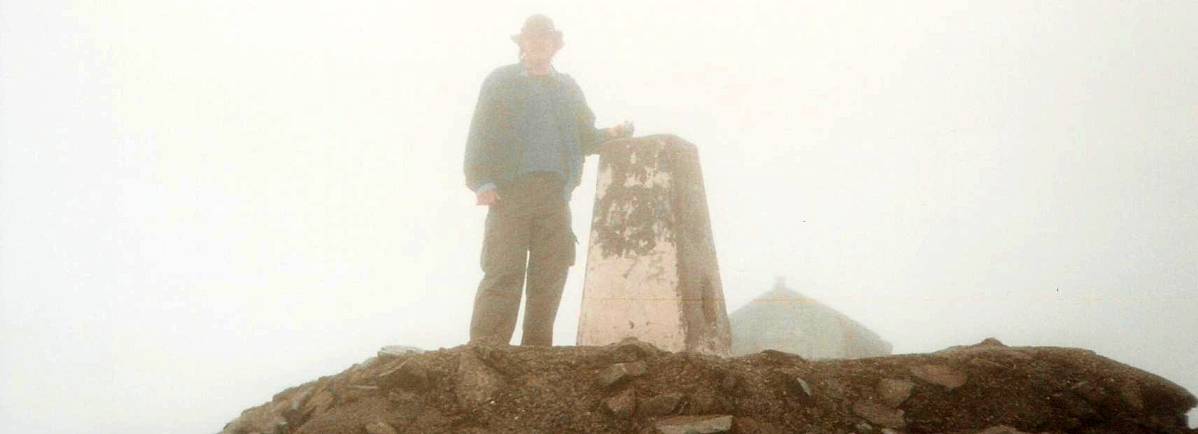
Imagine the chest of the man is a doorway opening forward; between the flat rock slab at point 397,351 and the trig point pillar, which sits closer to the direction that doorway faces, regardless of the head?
the flat rock slab

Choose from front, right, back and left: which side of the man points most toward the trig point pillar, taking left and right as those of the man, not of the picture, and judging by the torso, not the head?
left

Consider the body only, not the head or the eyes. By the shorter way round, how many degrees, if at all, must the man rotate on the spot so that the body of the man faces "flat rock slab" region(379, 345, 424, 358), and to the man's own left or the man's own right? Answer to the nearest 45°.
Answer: approximately 45° to the man's own right

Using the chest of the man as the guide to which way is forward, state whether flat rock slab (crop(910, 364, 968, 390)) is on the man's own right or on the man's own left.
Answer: on the man's own left

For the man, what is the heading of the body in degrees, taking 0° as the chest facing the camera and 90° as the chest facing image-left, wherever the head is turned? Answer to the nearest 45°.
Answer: approximately 0°

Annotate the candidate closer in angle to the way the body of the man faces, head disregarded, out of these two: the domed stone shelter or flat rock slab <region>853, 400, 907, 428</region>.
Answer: the flat rock slab

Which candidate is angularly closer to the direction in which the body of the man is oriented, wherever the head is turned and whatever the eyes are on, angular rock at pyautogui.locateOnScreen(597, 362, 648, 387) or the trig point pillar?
the angular rock

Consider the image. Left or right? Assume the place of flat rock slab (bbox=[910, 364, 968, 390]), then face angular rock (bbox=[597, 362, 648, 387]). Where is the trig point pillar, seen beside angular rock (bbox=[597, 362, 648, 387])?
right

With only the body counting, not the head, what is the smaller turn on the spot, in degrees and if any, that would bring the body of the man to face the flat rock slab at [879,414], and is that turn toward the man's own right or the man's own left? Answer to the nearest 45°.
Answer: approximately 45° to the man's own left
